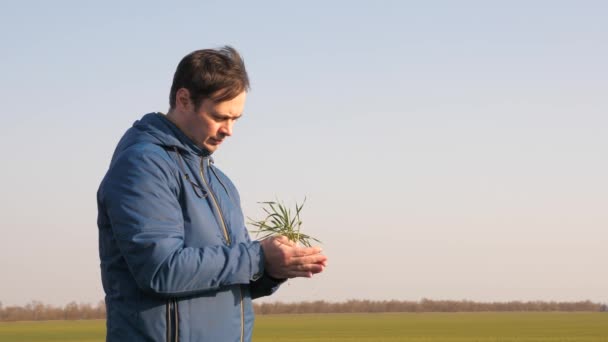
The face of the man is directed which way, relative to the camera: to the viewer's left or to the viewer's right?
to the viewer's right

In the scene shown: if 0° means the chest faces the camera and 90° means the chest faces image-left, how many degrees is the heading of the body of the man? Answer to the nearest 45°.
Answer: approximately 315°
